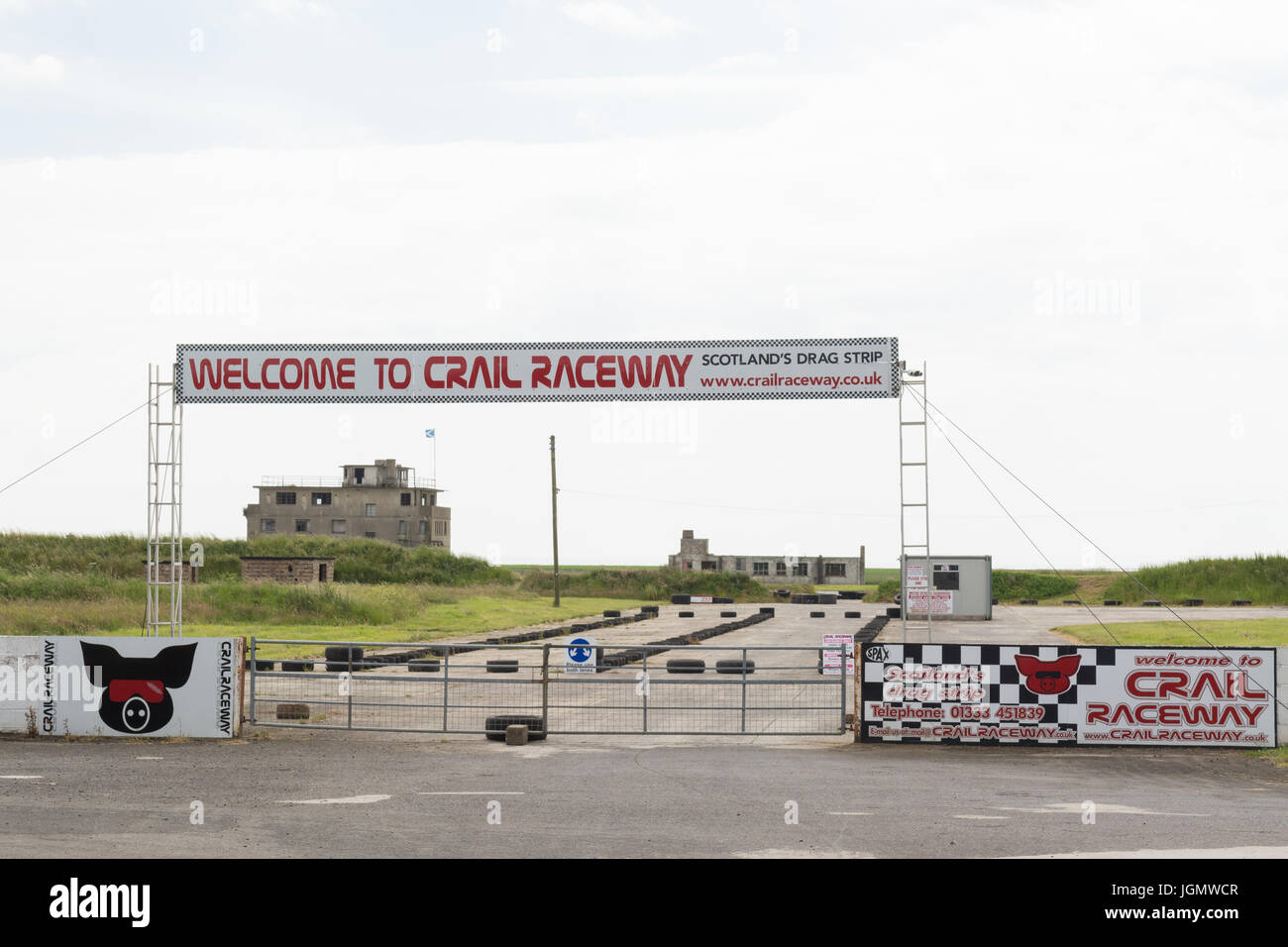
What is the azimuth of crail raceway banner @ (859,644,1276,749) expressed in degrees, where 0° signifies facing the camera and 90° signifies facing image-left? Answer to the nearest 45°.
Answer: approximately 0°

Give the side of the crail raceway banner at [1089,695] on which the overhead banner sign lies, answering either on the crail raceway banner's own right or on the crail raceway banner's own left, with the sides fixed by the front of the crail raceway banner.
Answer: on the crail raceway banner's own right

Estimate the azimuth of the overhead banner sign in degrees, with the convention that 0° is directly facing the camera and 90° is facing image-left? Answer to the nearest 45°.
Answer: approximately 0°

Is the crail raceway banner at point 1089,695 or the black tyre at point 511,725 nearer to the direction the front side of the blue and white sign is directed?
the black tyre

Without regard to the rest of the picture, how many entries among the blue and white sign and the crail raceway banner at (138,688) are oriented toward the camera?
2

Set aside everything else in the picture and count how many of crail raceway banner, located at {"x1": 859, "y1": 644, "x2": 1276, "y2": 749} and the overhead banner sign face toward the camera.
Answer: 2
